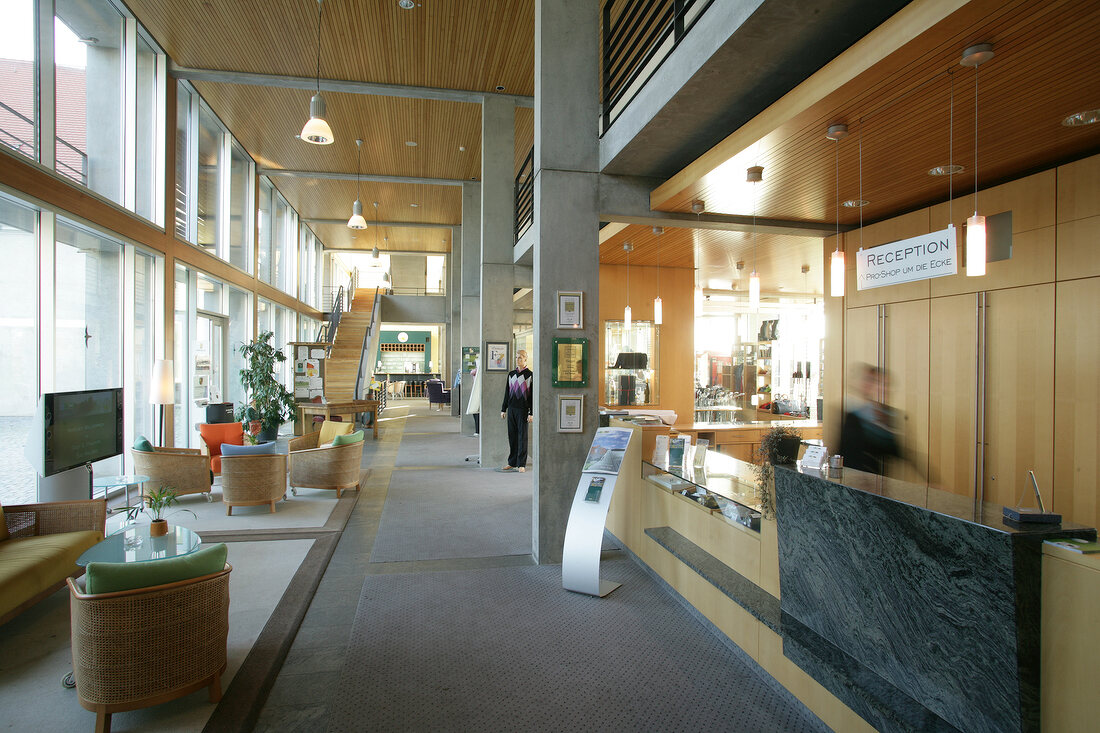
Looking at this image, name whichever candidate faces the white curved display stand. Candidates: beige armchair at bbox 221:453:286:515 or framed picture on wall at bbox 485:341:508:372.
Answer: the framed picture on wall

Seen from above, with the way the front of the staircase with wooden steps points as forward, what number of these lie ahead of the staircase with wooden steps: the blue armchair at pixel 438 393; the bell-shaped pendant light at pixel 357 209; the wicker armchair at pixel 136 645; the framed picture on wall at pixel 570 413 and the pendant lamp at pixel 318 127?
4

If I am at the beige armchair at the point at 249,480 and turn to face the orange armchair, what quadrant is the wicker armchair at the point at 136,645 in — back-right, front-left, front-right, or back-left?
back-left

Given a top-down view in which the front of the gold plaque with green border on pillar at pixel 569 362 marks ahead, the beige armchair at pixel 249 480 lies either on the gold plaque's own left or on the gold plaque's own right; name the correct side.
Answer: on the gold plaque's own right

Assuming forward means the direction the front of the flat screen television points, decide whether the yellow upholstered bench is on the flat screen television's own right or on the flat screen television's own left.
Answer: on the flat screen television's own right

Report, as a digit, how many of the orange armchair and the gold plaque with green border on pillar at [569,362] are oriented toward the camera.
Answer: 2

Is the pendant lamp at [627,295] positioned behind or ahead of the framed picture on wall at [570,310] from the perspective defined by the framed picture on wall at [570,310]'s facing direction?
behind
